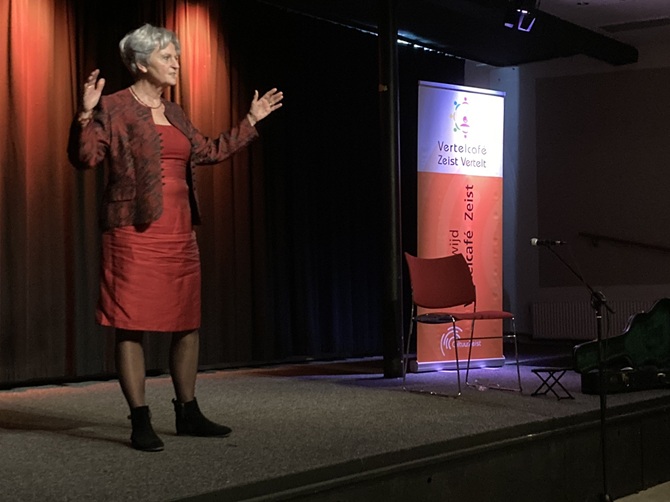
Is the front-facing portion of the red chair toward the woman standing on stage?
no

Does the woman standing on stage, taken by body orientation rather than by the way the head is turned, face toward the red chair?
no

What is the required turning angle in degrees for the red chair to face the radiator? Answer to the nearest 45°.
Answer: approximately 45° to its left

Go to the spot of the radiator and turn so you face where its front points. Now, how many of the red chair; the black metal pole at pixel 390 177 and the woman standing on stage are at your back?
0

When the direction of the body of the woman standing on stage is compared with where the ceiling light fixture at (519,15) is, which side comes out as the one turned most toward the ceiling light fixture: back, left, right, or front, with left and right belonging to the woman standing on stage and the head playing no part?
left

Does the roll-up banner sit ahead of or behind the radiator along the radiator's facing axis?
ahead

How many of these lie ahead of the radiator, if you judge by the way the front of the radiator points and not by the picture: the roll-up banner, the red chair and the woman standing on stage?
3

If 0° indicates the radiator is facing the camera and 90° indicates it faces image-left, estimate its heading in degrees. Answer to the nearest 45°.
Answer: approximately 0°

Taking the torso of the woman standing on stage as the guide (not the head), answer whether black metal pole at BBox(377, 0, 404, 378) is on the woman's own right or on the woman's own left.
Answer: on the woman's own left

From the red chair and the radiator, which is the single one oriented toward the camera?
the radiator
